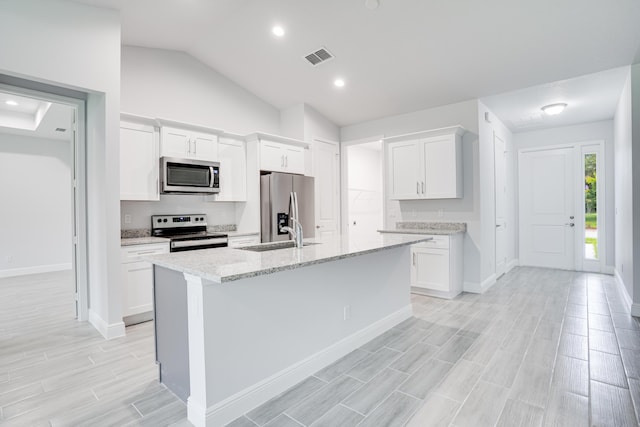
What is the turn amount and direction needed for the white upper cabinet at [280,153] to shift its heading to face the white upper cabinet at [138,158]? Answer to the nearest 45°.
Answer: approximately 90° to its right

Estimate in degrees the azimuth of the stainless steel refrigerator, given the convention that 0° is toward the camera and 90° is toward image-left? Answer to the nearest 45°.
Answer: approximately 315°

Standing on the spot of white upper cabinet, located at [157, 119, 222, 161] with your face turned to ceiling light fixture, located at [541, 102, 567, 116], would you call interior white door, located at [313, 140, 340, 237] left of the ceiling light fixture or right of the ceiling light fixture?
left

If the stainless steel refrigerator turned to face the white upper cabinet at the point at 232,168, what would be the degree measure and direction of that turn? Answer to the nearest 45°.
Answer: approximately 135° to its right

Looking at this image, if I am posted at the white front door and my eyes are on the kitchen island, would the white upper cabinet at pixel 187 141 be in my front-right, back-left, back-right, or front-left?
front-right

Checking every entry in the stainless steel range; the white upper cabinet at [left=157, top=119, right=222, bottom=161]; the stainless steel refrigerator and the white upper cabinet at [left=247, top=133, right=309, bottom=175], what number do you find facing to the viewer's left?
0

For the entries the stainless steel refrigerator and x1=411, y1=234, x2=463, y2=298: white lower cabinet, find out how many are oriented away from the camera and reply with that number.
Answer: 0

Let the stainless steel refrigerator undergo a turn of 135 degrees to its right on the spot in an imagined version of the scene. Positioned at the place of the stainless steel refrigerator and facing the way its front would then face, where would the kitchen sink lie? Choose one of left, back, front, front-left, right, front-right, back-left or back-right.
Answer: left

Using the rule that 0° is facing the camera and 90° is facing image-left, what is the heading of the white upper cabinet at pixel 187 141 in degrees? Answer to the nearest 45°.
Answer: approximately 315°

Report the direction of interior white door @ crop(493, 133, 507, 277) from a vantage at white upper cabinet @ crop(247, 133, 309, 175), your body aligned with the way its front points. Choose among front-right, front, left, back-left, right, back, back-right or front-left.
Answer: front-left

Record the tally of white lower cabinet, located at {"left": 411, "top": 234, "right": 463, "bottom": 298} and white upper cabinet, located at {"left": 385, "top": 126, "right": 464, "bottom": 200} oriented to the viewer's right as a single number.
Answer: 0

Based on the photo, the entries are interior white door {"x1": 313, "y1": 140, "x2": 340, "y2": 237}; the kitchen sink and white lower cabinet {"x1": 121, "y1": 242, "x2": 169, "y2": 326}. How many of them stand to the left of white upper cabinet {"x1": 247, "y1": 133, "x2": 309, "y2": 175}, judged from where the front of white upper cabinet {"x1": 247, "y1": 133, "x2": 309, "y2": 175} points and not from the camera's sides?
1

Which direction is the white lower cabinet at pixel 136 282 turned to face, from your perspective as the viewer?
facing the viewer and to the right of the viewer

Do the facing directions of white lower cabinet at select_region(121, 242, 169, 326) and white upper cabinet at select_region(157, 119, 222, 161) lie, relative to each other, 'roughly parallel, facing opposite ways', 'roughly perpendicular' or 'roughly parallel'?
roughly parallel

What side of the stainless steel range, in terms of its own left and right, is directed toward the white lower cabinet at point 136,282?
right
